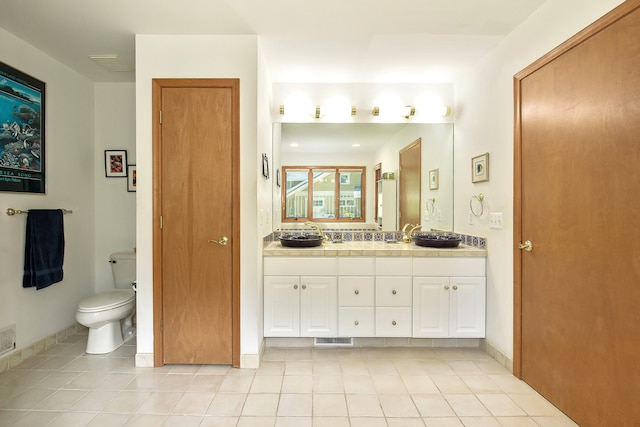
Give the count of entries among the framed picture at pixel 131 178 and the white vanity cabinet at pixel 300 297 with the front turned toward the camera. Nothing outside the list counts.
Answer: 2

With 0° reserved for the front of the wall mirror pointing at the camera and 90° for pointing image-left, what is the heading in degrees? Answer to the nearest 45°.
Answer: approximately 0°

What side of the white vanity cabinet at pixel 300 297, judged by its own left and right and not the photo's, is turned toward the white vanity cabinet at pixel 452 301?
left

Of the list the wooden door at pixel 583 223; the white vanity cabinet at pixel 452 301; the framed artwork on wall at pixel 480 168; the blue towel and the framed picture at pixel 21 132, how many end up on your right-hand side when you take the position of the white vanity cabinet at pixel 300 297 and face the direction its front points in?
2

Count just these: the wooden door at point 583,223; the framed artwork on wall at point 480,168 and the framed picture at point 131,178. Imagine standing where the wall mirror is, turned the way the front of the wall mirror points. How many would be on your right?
1

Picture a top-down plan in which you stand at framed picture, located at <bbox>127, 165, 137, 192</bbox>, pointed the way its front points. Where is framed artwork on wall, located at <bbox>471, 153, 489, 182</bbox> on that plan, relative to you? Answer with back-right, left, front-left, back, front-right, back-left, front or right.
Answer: front-left

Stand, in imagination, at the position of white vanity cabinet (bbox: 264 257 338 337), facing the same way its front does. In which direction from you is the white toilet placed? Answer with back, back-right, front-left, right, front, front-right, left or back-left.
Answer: right

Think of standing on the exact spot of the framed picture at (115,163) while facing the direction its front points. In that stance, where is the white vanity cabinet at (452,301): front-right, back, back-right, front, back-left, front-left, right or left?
front-left

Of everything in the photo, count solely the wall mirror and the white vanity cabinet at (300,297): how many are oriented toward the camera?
2

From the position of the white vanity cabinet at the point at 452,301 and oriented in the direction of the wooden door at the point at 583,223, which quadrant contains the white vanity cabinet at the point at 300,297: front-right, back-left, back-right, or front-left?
back-right

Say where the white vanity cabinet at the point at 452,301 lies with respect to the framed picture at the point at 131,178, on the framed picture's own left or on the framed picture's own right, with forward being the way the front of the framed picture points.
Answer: on the framed picture's own left
